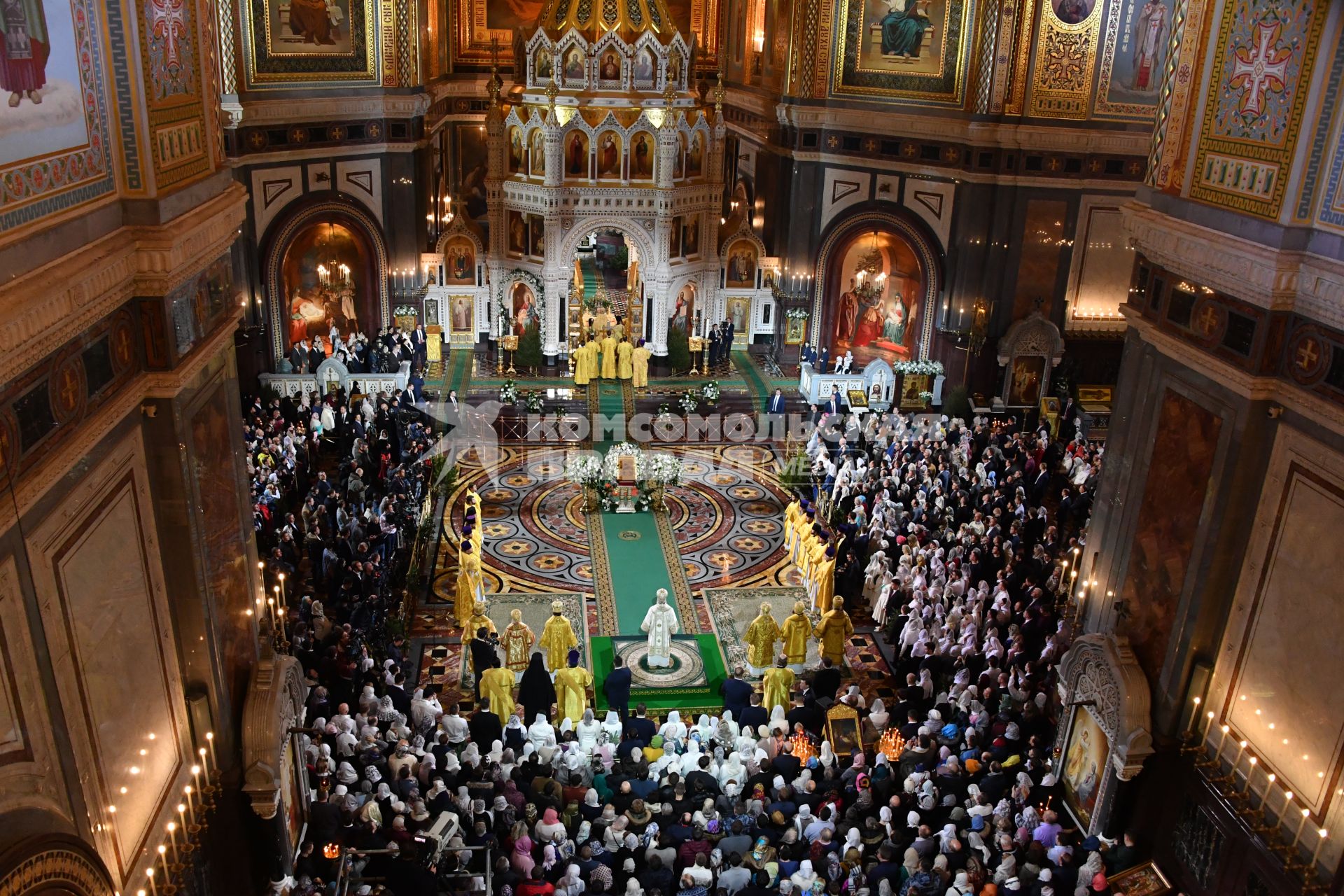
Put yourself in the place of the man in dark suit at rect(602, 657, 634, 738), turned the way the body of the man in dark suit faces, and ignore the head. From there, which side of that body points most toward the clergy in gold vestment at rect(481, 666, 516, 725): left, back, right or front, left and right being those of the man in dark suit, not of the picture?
left

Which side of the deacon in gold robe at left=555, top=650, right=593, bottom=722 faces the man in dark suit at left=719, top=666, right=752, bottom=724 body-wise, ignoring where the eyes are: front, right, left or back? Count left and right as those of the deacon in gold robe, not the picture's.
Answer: right

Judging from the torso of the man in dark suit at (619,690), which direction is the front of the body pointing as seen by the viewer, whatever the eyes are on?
away from the camera

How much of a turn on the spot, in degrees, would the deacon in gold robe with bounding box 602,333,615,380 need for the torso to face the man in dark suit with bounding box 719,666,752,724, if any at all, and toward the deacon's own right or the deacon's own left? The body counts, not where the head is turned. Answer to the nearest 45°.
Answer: approximately 180°

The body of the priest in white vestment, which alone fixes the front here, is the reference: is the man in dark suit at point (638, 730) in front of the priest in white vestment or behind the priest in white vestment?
behind

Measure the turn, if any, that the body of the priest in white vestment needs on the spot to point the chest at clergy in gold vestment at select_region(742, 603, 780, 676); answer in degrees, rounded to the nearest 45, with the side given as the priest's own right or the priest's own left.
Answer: approximately 90° to the priest's own right

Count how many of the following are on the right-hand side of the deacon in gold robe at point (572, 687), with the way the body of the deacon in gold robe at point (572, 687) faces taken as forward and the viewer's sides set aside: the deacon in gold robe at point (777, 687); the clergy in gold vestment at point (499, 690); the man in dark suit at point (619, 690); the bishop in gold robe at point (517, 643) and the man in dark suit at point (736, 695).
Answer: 3

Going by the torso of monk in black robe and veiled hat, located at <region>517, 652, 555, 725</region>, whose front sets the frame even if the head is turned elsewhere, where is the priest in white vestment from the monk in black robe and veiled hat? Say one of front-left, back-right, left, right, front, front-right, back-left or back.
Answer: front-right
